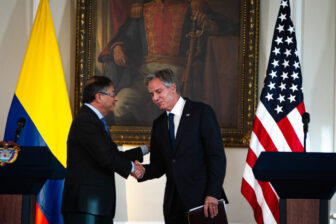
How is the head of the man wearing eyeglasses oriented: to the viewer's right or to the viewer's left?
to the viewer's right

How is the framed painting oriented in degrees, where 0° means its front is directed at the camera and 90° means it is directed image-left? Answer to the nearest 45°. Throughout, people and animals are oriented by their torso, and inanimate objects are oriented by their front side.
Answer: approximately 0°

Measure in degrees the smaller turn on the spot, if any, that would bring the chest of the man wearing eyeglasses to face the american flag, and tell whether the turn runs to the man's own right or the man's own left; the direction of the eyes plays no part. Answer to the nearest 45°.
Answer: approximately 45° to the man's own left

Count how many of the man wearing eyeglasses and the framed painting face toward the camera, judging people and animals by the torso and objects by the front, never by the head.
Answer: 1

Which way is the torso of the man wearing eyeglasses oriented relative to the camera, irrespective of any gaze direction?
to the viewer's right

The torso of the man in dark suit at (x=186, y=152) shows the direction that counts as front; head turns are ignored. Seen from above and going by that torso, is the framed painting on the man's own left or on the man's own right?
on the man's own right

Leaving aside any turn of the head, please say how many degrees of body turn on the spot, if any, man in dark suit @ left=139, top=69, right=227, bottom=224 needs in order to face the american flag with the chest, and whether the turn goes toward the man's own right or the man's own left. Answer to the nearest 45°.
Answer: approximately 180°
